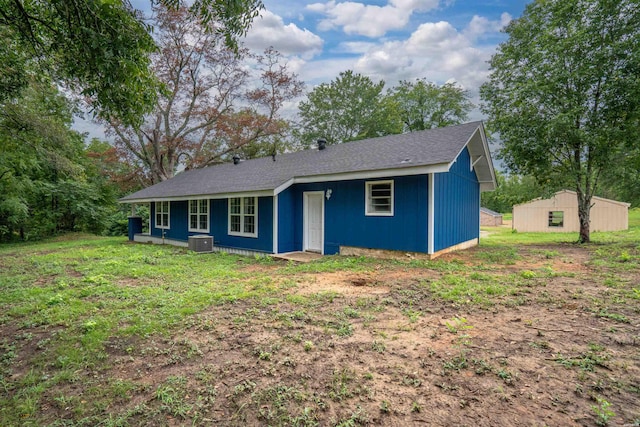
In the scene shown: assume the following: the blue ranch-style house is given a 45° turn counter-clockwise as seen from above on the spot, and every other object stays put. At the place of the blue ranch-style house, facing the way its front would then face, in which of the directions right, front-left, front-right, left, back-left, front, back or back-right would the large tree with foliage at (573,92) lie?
left

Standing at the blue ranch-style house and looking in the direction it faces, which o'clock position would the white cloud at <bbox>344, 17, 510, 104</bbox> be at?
The white cloud is roughly at 6 o'clock from the blue ranch-style house.

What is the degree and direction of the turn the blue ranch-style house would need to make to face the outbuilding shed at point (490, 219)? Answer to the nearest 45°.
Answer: approximately 180°

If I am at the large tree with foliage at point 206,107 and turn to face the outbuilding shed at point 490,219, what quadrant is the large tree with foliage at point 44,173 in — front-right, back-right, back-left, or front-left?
back-right

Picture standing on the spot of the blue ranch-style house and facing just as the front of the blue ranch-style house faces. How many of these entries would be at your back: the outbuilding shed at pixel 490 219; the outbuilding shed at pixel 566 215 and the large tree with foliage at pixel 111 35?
2

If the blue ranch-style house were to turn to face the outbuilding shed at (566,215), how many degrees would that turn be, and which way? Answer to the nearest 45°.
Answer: approximately 180°

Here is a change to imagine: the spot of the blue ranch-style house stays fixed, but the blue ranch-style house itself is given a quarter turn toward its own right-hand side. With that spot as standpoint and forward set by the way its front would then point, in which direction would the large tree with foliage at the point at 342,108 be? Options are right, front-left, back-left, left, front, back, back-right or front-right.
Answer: front-right

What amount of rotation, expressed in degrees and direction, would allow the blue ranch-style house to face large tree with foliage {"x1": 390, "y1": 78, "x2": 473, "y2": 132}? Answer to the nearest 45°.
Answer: approximately 180°

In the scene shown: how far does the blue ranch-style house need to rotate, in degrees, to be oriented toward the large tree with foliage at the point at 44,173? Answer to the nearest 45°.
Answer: approximately 90° to its right
